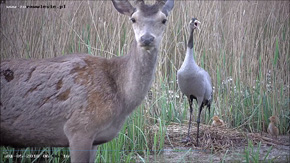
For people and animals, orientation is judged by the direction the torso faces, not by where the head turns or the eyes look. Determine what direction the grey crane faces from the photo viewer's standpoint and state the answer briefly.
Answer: facing the viewer and to the left of the viewer

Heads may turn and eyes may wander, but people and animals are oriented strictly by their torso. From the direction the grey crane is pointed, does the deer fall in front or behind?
in front

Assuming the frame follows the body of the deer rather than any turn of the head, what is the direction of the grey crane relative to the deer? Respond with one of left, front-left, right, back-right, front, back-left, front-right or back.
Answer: front-left

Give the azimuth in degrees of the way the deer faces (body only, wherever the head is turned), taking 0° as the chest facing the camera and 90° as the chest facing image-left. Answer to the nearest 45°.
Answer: approximately 270°

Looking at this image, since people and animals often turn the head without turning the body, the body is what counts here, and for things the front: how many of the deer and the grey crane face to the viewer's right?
1

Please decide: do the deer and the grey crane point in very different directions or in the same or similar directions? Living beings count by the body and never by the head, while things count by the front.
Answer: very different directions
